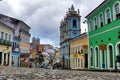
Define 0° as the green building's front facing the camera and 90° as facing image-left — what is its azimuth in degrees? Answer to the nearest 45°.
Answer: approximately 45°

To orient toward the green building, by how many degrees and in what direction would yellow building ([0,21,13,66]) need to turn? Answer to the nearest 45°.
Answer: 0° — it already faces it

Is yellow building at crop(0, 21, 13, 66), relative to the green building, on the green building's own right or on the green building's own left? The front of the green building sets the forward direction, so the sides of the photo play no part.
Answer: on the green building's own right

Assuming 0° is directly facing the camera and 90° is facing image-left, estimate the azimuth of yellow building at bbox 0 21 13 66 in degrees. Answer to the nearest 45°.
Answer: approximately 315°
